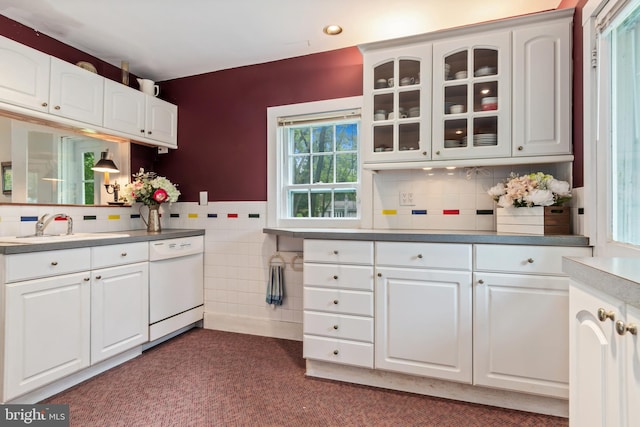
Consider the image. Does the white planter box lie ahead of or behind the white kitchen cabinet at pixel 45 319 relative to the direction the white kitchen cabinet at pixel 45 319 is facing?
ahead

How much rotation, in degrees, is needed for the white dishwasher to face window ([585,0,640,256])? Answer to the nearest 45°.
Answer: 0° — it already faces it

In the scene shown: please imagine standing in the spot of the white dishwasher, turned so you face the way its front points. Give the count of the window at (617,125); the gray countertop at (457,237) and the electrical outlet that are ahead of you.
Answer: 3

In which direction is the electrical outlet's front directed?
toward the camera

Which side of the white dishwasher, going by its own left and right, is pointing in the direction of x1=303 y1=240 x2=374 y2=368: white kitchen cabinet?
front

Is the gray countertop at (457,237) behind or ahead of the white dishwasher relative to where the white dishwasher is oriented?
ahead

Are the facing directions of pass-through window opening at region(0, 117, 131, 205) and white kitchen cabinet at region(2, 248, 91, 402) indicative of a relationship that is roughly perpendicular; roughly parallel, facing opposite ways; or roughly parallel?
roughly parallel

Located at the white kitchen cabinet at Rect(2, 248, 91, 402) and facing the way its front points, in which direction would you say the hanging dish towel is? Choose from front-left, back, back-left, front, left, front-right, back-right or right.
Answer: front-left

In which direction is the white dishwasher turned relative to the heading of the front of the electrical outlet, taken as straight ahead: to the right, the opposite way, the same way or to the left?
to the left

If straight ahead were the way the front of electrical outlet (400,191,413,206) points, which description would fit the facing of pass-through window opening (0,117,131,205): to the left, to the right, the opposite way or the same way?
to the left

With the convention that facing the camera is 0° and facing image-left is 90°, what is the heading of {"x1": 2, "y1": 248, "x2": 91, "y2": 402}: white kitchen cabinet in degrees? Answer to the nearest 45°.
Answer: approximately 315°

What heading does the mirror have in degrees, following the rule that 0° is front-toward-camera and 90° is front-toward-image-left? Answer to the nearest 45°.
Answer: approximately 315°

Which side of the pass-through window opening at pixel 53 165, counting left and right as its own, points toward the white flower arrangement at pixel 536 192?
front

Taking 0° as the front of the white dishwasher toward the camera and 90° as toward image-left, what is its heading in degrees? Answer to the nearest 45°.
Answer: approximately 315°
